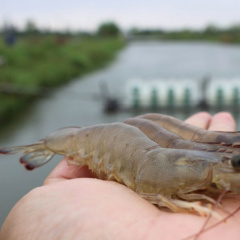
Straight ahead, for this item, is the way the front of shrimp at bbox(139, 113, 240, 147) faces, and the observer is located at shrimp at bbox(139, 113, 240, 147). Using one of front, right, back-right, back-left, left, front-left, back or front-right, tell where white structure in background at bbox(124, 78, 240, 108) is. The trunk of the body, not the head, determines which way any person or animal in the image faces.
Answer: left

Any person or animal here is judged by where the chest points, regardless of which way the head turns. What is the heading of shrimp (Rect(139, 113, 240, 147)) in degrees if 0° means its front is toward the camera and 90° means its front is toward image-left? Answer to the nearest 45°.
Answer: approximately 270°

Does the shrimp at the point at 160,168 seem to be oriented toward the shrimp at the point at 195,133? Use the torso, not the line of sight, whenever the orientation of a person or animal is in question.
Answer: no

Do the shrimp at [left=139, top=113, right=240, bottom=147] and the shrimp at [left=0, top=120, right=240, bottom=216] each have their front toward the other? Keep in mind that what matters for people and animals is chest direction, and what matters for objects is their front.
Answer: no

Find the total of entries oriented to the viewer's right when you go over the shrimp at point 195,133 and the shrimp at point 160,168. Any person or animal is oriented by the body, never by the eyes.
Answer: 2

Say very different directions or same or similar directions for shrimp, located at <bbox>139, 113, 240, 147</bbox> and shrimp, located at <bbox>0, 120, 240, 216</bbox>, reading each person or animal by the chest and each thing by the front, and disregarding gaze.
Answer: same or similar directions

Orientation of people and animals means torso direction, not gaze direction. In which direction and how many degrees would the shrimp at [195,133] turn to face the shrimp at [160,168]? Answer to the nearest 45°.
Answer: approximately 90° to its right

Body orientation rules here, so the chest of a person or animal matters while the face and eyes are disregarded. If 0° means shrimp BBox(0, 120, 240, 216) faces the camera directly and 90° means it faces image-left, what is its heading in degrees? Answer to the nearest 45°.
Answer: approximately 270°

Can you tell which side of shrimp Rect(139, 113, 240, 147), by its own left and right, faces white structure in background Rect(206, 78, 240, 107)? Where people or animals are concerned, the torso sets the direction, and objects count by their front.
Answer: left

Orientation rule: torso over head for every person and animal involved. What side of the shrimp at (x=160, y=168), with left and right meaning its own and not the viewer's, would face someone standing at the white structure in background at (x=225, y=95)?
left

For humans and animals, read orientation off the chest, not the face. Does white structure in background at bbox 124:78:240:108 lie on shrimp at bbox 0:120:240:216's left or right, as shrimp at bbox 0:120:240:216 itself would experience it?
on its left
